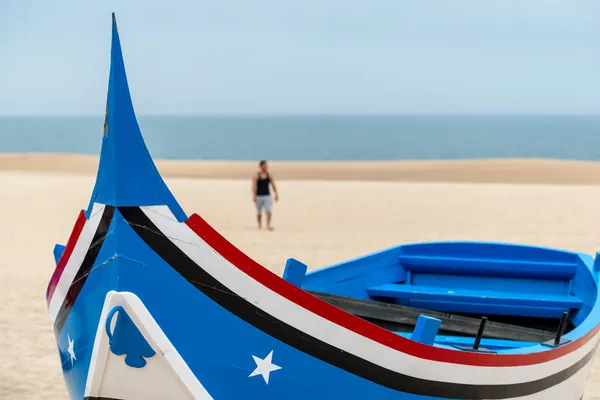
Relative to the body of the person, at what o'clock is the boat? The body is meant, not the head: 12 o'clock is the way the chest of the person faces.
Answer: The boat is roughly at 12 o'clock from the person.

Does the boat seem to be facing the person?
no

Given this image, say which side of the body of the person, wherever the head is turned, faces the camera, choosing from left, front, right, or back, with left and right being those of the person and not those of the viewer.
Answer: front

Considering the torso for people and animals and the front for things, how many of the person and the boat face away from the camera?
0

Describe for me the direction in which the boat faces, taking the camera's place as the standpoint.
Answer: facing the viewer and to the left of the viewer
